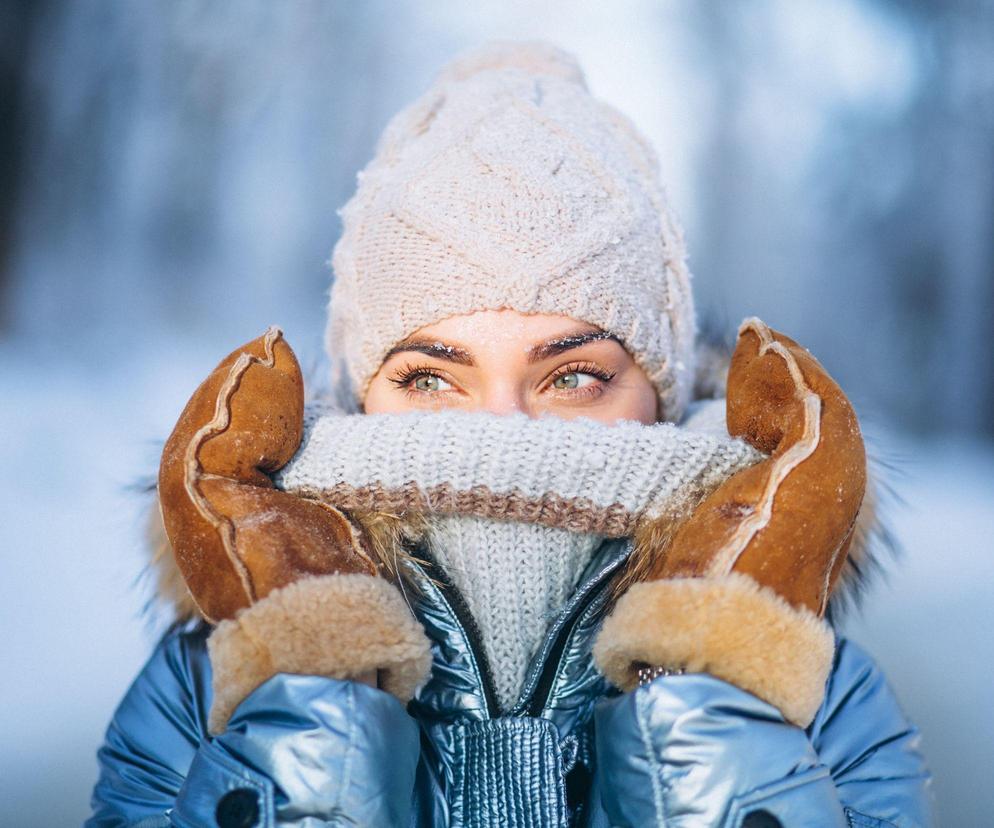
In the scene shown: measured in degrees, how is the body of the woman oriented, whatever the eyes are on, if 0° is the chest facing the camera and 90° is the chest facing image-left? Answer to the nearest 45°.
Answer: approximately 0°
